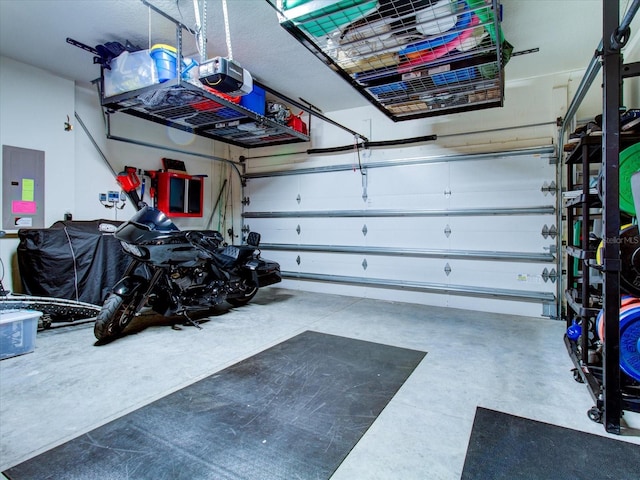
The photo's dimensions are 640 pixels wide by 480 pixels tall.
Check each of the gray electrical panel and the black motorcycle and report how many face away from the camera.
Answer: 0

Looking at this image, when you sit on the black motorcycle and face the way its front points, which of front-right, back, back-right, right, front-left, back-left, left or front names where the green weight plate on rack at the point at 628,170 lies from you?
left

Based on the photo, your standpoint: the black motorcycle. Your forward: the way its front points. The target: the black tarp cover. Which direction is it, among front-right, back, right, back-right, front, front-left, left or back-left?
right

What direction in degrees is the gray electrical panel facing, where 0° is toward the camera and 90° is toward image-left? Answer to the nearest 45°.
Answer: approximately 315°

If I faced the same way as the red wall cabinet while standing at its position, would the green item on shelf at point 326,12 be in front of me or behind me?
in front

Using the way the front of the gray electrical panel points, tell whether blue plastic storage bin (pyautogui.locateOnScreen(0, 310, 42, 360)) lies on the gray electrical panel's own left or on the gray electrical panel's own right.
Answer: on the gray electrical panel's own right

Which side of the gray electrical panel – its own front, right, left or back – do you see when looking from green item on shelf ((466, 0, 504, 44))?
front

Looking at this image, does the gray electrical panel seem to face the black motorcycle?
yes

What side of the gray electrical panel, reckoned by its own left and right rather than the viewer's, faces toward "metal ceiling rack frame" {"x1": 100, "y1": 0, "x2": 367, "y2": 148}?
front

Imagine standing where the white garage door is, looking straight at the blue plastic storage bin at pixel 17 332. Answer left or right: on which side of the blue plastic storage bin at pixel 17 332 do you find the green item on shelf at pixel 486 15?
left

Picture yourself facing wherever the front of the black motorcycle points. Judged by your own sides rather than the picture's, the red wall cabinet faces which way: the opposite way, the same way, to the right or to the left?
to the left

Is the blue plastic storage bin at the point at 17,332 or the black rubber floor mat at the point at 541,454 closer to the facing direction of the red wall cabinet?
the black rubber floor mat
